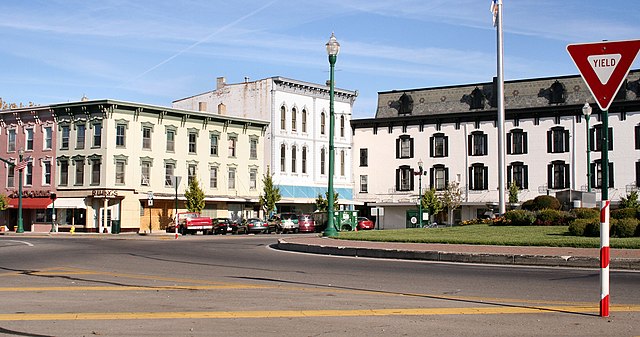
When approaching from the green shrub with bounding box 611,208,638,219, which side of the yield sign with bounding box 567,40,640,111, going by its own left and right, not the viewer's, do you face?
back

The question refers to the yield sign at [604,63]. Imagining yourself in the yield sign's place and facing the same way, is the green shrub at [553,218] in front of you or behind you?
behind

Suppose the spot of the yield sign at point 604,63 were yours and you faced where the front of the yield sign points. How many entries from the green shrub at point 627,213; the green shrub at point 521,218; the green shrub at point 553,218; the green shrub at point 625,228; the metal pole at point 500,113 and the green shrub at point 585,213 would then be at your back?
6

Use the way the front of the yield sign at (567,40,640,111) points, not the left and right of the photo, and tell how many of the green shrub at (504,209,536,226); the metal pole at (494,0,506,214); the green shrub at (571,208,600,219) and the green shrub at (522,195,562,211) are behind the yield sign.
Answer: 4

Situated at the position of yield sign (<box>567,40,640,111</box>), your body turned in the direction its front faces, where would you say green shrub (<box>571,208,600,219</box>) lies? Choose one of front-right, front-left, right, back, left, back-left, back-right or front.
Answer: back

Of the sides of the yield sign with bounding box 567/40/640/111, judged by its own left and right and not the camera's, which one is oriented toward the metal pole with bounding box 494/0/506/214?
back

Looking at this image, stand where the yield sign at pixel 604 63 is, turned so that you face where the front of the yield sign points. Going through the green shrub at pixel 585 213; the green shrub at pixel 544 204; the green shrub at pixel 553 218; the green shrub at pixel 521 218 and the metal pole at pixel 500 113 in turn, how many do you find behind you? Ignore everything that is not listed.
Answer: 5

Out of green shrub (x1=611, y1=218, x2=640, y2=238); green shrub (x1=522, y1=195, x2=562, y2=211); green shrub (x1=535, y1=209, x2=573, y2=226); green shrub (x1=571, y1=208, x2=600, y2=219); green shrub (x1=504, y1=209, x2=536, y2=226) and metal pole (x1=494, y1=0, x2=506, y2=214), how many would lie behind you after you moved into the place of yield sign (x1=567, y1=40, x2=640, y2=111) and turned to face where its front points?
6

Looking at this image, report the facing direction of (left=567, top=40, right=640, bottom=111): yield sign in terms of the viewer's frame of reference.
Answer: facing the viewer

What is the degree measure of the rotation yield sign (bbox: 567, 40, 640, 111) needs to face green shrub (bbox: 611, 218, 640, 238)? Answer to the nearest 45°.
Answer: approximately 180°
